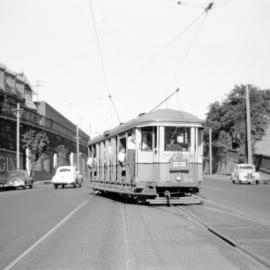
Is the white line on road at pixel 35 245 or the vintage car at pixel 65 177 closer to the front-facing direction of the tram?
the white line on road

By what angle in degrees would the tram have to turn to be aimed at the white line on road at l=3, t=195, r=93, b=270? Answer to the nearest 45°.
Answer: approximately 45° to its right

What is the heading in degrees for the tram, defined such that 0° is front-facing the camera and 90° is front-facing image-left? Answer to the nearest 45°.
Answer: approximately 315°

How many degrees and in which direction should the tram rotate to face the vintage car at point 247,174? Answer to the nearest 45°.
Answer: approximately 135° to its left

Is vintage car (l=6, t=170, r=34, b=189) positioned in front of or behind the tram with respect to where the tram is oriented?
behind
